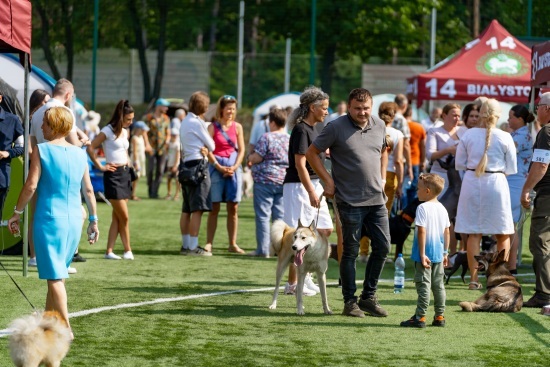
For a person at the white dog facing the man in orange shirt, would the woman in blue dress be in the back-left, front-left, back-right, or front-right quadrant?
back-left

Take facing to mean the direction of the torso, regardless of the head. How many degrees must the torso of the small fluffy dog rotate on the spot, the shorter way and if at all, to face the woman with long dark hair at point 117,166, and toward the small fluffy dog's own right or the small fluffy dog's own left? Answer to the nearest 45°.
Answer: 0° — it already faces them

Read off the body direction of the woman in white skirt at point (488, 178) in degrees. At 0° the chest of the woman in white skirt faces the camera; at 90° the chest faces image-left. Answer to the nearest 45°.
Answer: approximately 180°

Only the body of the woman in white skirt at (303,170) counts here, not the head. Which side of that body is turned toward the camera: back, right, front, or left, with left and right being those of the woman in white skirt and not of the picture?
right

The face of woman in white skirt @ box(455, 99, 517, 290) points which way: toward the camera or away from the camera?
away from the camera

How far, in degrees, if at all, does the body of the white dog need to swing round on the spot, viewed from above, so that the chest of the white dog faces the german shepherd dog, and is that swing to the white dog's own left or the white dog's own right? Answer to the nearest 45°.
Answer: approximately 45° to the white dog's own left

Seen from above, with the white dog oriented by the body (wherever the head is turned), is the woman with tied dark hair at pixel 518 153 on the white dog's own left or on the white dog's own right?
on the white dog's own left

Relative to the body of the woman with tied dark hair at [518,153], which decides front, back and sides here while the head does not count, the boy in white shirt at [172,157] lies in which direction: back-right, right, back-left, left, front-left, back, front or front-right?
front-right

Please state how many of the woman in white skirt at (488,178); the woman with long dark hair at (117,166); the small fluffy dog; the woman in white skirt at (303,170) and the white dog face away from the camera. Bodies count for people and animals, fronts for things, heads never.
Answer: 2

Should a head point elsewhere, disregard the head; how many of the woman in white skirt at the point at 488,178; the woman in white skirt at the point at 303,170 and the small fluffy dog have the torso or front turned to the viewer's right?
1

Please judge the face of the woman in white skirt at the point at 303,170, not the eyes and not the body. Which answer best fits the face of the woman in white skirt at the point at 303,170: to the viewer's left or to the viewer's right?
to the viewer's right

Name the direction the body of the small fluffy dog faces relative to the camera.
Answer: away from the camera

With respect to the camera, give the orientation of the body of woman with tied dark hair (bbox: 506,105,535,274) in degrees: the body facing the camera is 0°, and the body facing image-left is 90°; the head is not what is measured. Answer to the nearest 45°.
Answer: approximately 90°

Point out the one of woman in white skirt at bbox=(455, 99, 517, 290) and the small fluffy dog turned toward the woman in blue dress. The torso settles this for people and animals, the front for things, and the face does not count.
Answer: the small fluffy dog

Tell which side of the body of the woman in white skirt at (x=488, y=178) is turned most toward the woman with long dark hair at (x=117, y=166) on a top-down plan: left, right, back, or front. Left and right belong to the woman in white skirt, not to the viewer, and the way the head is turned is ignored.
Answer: left
